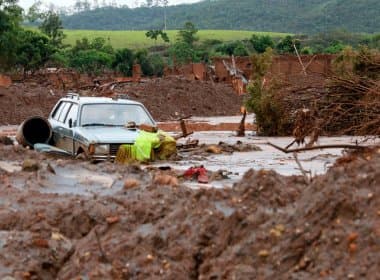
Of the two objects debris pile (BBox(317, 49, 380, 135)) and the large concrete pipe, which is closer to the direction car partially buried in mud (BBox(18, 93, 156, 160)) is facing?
the debris pile

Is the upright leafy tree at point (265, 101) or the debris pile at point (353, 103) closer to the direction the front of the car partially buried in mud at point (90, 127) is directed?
the debris pile

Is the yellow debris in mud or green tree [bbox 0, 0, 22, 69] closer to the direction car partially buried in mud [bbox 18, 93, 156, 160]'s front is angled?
the yellow debris in mud

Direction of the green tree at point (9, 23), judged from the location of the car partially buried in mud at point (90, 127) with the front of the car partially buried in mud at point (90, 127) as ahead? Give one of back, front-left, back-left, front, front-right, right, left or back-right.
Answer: back-left

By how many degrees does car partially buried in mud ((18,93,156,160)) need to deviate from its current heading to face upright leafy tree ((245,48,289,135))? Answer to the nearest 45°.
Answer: approximately 90° to its left

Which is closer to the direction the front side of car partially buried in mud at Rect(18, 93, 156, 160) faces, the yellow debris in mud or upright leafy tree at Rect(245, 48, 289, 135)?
the yellow debris in mud

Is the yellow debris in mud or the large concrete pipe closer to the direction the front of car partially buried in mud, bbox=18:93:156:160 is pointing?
the yellow debris in mud

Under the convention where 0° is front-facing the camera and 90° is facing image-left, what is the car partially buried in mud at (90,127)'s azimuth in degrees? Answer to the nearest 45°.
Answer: approximately 315°

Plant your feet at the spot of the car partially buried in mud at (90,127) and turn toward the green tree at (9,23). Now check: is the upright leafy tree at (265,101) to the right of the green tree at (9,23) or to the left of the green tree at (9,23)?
right
